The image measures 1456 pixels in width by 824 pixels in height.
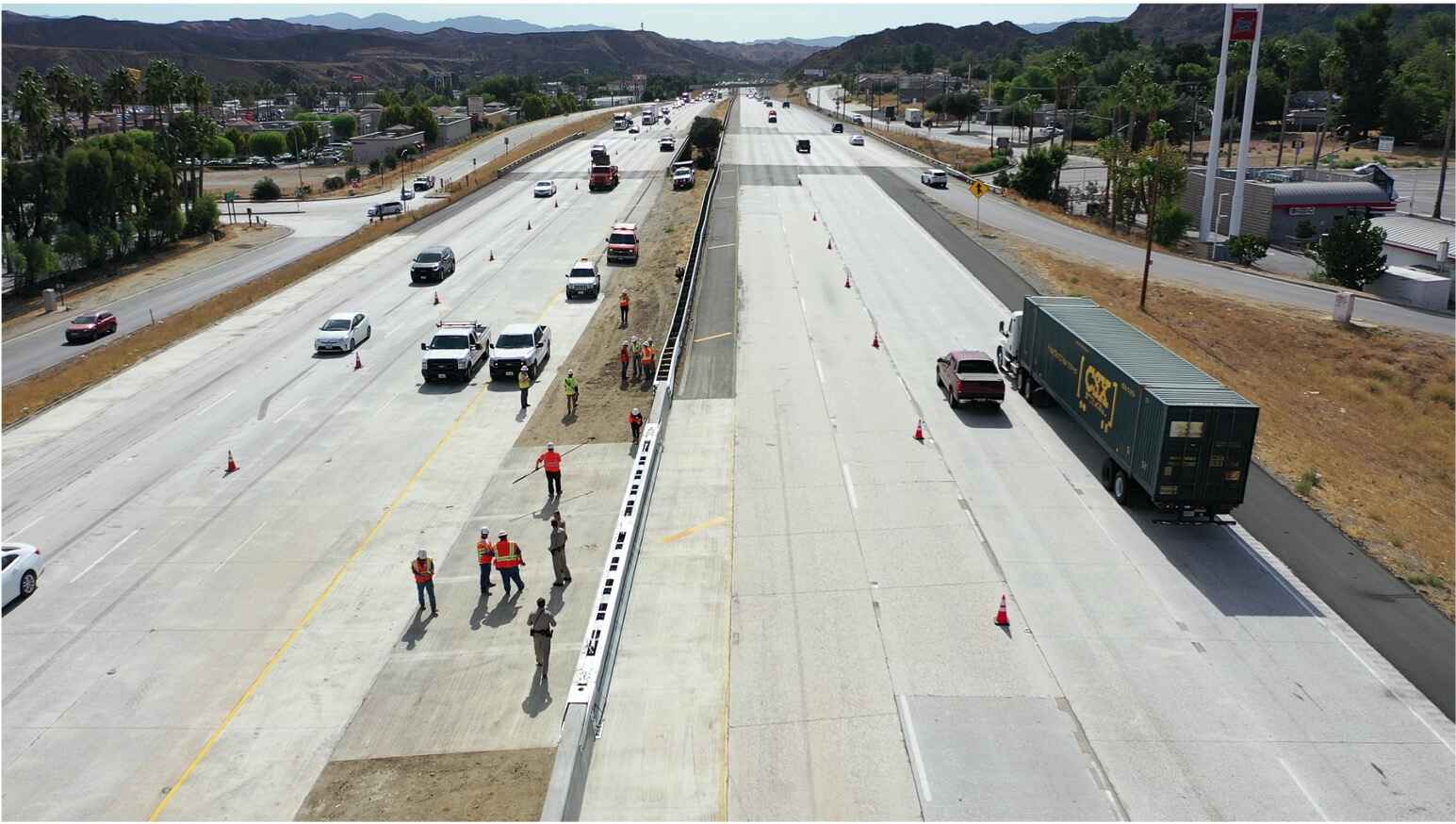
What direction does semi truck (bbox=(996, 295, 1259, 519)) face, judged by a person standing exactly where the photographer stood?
facing away from the viewer and to the left of the viewer

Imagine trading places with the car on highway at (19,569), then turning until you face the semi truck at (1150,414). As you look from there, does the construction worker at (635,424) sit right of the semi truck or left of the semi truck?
left

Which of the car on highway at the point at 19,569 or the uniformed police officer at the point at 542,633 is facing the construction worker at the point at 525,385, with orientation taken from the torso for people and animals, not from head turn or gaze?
the uniformed police officer at the point at 542,633

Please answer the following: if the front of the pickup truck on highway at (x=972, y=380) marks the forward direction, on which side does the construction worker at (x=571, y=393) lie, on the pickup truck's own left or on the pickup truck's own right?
on the pickup truck's own left

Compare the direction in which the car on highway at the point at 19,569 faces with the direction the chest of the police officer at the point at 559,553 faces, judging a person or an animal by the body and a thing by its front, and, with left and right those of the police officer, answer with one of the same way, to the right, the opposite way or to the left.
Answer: to the left

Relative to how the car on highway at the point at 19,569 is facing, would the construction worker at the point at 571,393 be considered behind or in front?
behind

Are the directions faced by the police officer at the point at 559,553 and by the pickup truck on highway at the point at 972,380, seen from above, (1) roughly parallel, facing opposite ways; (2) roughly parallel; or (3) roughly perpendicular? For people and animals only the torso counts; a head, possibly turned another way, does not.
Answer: roughly perpendicular

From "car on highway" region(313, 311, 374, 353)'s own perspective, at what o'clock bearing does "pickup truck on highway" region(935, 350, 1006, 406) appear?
"pickup truck on highway" region(935, 350, 1006, 406) is roughly at 9 o'clock from "car on highway" region(313, 311, 374, 353).

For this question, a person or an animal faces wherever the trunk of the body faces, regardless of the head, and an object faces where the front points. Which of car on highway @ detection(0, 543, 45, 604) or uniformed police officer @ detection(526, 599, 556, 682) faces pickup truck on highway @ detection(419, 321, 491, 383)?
the uniformed police officer

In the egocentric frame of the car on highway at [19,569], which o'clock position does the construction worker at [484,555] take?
The construction worker is roughly at 9 o'clock from the car on highway.

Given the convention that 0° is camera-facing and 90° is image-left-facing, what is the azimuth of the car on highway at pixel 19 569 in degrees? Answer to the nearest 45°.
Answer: approximately 45°

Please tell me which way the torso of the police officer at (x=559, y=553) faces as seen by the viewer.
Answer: to the viewer's left

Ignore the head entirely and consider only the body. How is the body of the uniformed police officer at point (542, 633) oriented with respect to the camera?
away from the camera

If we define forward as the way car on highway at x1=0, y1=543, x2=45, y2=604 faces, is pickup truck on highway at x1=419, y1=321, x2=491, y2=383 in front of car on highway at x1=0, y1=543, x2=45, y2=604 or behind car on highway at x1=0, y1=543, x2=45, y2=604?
behind
